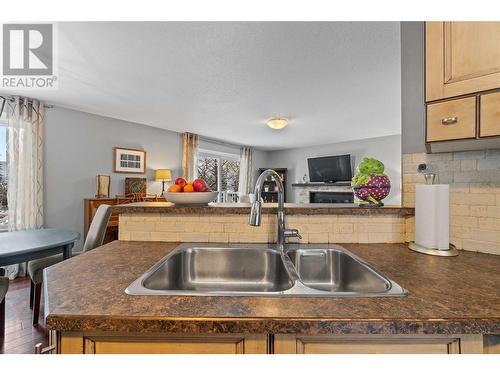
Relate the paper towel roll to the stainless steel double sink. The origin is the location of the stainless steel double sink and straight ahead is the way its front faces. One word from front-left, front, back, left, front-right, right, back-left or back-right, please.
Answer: left

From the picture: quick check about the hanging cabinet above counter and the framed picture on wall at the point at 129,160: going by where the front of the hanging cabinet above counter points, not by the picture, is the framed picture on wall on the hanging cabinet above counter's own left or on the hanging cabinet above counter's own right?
on the hanging cabinet above counter's own right

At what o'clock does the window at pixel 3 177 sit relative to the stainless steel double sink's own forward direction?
The window is roughly at 4 o'clock from the stainless steel double sink.

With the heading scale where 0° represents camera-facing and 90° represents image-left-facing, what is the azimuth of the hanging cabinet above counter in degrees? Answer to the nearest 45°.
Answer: approximately 45°

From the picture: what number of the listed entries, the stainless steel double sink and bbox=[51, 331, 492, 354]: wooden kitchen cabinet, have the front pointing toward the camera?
2

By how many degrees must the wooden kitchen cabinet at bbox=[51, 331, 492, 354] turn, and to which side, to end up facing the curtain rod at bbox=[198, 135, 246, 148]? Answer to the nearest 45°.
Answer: approximately 180°

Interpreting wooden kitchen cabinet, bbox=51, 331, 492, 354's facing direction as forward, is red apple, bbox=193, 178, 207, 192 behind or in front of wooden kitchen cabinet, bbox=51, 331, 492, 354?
behind

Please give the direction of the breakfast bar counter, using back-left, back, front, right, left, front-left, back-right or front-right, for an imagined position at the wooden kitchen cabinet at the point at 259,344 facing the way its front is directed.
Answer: back

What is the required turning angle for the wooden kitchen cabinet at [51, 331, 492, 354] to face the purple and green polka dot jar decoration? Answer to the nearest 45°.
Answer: approximately 135° to its left
